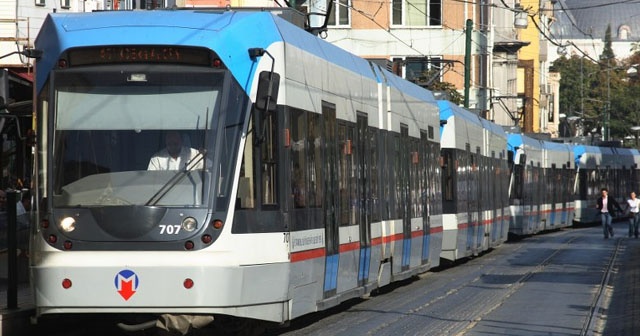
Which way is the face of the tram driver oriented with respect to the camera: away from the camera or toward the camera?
toward the camera

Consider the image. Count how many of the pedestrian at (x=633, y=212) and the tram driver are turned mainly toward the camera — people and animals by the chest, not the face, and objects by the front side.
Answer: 2

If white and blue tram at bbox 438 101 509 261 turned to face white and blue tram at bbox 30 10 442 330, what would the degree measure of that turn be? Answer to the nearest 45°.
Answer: approximately 45° to its left

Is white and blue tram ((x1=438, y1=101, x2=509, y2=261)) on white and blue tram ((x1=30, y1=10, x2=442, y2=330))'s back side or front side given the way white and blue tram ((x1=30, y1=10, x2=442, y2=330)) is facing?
on the back side

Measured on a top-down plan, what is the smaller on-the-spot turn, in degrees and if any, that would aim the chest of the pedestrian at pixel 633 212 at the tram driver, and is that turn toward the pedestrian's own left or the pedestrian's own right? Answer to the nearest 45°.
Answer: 0° — they already face them

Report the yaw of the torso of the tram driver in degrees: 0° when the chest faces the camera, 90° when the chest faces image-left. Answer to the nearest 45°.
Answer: approximately 0°

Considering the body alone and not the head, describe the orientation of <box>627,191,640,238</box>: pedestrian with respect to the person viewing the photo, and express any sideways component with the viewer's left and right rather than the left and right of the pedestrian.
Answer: facing the viewer
